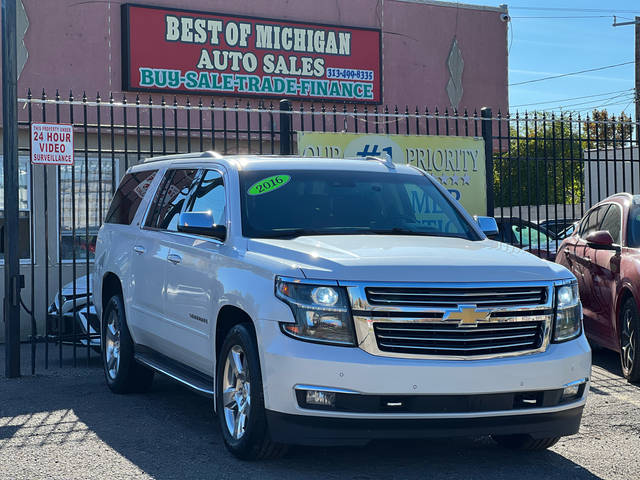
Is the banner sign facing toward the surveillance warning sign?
no

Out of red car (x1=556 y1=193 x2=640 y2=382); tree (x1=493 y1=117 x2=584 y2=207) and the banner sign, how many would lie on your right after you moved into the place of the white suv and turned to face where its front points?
0

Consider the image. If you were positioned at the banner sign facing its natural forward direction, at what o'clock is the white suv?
The white suv is roughly at 12 o'clock from the banner sign.

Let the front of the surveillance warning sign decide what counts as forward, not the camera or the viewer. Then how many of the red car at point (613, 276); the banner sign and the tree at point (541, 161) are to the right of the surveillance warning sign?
0

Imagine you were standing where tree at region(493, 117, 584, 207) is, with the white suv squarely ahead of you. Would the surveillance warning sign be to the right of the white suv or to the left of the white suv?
right

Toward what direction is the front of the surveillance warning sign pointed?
toward the camera

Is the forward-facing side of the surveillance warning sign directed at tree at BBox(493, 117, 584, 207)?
no

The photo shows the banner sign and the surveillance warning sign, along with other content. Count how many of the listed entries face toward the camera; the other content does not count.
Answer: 2

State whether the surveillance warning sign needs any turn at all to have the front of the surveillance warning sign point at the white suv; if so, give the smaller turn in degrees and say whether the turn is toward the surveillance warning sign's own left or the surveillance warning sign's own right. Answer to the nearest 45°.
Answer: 0° — it already faces it

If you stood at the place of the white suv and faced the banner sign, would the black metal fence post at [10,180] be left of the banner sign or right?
left

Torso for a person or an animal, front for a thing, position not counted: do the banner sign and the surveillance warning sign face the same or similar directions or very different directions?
same or similar directions

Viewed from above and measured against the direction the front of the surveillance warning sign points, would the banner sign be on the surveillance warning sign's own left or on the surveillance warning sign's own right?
on the surveillance warning sign's own left

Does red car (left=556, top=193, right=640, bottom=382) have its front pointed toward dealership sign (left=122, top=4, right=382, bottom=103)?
no

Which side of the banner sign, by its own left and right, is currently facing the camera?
front

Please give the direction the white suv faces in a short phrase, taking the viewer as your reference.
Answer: facing the viewer and to the right of the viewer

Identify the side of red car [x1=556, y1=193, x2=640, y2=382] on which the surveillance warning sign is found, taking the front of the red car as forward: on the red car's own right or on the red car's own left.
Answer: on the red car's own right

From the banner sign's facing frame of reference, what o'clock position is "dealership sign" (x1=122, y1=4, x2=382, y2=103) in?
The dealership sign is roughly at 5 o'clock from the banner sign.
